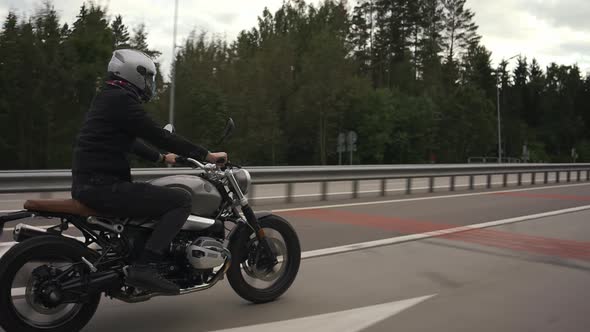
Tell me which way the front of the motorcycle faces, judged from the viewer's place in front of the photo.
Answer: facing away from the viewer and to the right of the viewer

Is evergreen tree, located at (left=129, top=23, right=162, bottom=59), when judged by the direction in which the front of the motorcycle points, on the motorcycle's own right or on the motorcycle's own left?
on the motorcycle's own left

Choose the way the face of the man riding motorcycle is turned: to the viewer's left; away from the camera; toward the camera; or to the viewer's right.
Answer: to the viewer's right
